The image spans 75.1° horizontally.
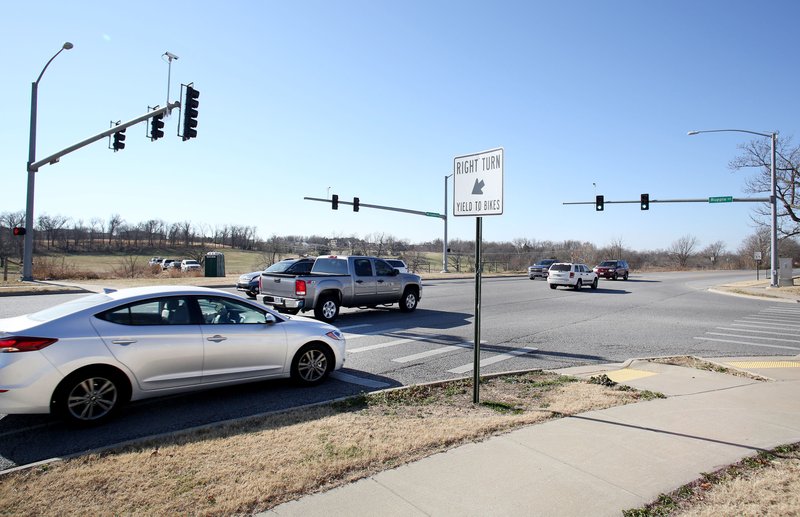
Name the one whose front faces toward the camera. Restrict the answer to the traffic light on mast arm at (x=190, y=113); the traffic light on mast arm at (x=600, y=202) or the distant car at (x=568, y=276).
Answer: the traffic light on mast arm at (x=600, y=202)

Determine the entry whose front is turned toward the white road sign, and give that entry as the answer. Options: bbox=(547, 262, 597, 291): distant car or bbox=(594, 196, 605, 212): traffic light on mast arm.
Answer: the traffic light on mast arm

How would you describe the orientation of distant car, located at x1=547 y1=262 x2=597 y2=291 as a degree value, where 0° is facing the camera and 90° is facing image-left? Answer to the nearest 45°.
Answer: approximately 225°

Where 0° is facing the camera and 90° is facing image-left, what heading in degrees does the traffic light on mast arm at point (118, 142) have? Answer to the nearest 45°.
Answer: approximately 270°

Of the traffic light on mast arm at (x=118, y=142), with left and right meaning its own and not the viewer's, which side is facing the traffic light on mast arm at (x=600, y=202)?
front

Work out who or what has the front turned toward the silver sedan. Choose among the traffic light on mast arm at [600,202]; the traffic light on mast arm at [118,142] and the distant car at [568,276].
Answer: the traffic light on mast arm at [600,202]

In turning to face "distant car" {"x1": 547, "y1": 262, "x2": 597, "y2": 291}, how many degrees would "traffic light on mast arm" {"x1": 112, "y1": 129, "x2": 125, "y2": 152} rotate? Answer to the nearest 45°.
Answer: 0° — it already faces it

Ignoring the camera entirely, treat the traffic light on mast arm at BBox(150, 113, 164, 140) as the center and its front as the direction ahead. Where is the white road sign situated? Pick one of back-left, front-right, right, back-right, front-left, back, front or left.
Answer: right
